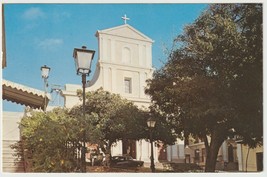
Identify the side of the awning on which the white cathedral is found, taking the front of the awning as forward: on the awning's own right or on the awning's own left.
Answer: on the awning's own left

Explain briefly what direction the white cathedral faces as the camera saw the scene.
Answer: facing the viewer and to the right of the viewer

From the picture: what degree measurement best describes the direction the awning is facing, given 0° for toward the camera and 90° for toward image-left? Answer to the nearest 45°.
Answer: approximately 315°

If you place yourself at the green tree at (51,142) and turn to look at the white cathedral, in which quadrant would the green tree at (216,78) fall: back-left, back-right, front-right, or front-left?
front-right

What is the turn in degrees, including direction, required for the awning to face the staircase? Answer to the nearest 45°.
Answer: approximately 45° to its right

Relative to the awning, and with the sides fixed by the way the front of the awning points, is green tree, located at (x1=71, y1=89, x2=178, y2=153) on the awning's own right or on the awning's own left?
on the awning's own left

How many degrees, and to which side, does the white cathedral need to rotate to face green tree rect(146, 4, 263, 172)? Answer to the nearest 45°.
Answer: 0° — it already faces it

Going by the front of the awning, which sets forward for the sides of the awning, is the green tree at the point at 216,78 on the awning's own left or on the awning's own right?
on the awning's own left

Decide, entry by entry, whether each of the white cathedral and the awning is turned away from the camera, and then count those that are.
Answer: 0

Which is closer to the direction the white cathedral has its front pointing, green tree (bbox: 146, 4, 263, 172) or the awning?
the green tree

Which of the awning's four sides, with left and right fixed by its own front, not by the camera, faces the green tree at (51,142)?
front
